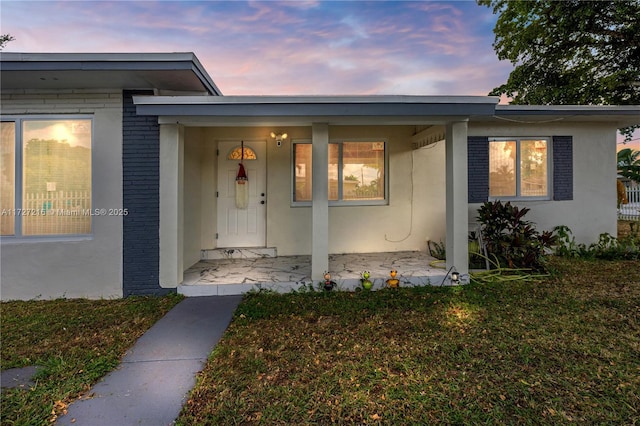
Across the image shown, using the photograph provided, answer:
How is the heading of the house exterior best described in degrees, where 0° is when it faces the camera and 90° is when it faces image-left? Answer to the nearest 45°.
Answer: approximately 0°

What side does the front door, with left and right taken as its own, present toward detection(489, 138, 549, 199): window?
left

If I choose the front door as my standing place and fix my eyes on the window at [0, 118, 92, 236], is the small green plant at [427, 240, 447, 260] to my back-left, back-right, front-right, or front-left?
back-left

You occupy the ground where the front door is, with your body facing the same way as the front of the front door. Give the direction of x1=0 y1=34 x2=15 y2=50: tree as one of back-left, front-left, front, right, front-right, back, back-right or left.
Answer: back-right

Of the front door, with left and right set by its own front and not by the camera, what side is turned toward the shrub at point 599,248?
left

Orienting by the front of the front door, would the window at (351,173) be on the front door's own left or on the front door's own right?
on the front door's own left
